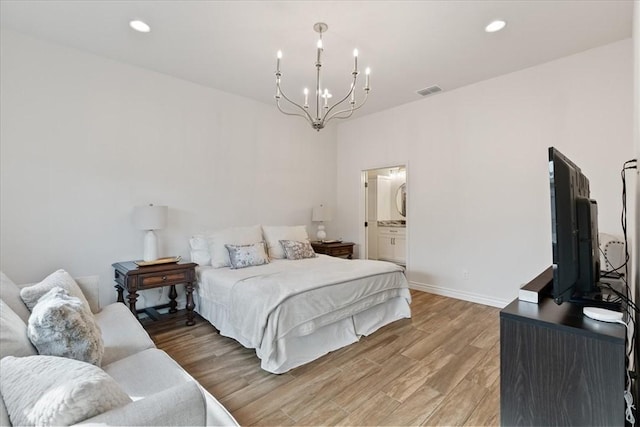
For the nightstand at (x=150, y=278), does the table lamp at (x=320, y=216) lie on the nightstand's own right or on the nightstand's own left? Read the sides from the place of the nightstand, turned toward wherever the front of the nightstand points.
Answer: on the nightstand's own left

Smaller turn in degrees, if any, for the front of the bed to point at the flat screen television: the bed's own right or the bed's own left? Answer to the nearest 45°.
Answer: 0° — it already faces it

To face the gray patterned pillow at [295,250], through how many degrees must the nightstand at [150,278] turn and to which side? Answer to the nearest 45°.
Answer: approximately 45° to its left

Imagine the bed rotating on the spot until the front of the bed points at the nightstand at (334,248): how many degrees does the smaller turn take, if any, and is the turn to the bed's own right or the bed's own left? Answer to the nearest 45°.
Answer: approximately 135° to the bed's own left

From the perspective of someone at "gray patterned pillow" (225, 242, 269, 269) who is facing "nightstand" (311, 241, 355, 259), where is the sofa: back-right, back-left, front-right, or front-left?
back-right

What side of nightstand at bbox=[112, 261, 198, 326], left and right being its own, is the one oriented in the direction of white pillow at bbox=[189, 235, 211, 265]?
left

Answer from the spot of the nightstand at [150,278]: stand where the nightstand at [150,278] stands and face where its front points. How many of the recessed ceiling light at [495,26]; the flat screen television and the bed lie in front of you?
3

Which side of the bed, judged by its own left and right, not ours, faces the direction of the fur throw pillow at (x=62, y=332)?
right

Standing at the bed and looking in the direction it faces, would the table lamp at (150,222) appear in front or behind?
behind

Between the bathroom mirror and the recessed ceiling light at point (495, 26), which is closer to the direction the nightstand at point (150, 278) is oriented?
the recessed ceiling light

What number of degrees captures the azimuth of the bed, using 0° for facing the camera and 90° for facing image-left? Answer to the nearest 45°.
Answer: approximately 315°
